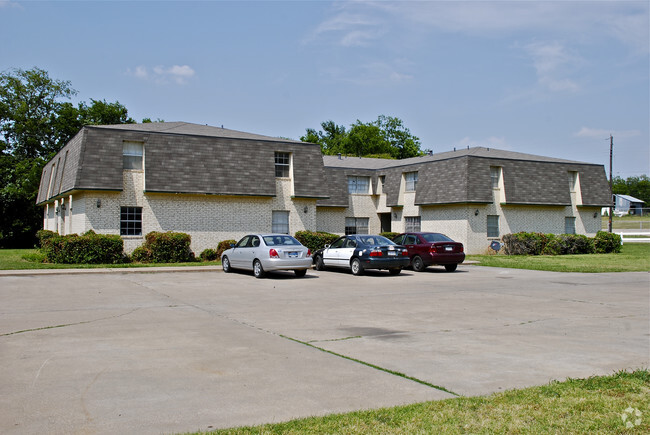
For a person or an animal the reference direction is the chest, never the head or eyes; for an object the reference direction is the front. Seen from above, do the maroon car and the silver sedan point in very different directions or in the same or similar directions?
same or similar directions

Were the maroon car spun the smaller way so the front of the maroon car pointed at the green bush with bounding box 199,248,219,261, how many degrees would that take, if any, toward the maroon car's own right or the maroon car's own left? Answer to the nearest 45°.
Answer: approximately 45° to the maroon car's own left

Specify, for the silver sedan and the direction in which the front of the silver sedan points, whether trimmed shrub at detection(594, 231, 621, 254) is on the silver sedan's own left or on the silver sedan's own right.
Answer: on the silver sedan's own right

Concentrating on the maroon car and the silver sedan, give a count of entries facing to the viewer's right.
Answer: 0

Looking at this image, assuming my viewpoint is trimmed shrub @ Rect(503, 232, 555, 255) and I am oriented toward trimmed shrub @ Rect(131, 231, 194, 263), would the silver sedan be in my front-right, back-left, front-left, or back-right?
front-left

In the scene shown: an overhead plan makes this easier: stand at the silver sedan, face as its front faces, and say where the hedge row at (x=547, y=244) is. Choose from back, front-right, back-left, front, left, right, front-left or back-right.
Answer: right

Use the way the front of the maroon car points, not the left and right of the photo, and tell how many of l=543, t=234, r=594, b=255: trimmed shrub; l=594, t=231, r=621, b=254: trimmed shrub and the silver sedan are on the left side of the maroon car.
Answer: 1

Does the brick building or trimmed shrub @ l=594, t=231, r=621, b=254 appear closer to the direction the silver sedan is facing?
the brick building

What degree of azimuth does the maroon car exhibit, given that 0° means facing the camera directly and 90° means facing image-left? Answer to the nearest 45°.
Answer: approximately 135°

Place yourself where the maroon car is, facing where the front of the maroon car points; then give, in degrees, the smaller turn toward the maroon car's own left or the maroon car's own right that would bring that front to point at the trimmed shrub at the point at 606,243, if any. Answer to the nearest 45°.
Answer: approximately 90° to the maroon car's own right

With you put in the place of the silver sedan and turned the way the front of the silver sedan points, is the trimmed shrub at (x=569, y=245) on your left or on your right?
on your right

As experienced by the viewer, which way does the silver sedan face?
facing away from the viewer and to the left of the viewer
